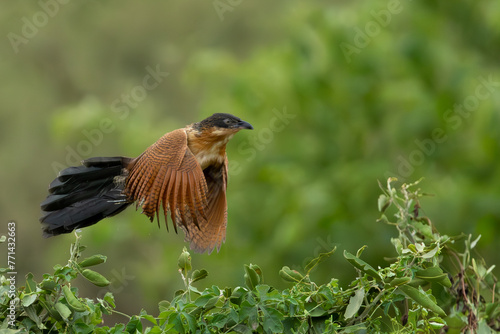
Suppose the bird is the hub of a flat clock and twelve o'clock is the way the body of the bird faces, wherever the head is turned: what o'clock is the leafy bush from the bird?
The leafy bush is roughly at 12 o'clock from the bird.

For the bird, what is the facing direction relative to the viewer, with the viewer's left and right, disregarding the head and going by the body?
facing to the right of the viewer
